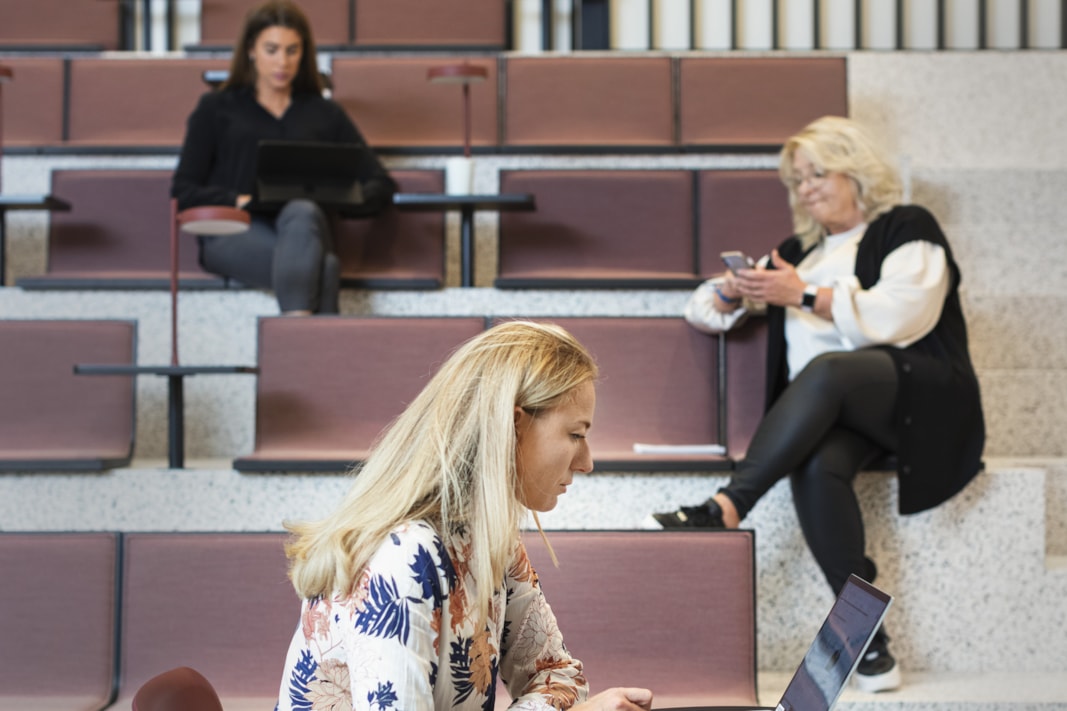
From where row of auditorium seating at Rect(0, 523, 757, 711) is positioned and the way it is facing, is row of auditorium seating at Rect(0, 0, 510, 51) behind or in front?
behind

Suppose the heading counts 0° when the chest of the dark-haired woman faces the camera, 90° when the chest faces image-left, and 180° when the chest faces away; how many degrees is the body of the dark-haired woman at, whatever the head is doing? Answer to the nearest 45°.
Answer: approximately 0°

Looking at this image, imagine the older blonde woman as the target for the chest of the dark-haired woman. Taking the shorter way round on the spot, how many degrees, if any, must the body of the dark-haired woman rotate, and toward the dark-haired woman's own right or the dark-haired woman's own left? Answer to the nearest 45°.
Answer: approximately 45° to the dark-haired woman's own left

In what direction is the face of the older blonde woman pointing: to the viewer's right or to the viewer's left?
to the viewer's left

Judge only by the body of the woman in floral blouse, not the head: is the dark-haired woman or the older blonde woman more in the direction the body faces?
the older blonde woman

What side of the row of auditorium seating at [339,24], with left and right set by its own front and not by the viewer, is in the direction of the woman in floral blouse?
front

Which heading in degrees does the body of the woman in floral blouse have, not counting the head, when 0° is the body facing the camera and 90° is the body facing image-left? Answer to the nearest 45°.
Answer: approximately 270°

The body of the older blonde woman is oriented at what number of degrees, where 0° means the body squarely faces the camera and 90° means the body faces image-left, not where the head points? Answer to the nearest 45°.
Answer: approximately 45°

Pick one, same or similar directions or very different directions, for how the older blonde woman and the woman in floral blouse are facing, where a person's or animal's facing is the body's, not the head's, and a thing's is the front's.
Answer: very different directions

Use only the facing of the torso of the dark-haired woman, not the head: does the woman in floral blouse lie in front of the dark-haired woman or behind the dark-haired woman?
in front

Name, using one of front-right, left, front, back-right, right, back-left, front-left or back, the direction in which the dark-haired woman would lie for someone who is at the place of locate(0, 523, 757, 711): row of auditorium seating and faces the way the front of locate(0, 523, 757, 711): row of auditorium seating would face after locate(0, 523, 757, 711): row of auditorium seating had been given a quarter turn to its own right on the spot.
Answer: right

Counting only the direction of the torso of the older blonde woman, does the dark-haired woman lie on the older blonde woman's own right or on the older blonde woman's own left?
on the older blonde woman's own right

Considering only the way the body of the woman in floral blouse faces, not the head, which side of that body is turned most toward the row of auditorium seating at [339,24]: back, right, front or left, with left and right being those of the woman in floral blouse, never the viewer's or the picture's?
left

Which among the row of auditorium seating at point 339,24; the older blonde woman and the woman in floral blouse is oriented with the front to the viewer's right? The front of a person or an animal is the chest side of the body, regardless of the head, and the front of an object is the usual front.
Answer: the woman in floral blouse
